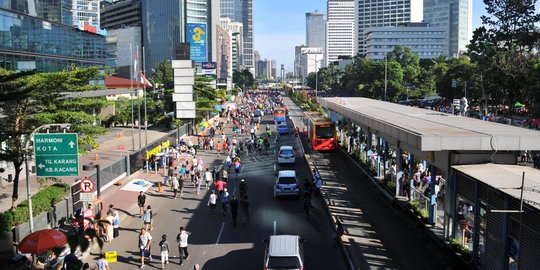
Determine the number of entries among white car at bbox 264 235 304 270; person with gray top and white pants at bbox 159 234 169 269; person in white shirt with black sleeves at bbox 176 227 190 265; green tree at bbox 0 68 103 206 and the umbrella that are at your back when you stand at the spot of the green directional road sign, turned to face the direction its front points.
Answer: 1

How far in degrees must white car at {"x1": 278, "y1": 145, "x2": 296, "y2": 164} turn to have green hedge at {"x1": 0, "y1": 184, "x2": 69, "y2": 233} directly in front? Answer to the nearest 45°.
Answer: approximately 135° to its left

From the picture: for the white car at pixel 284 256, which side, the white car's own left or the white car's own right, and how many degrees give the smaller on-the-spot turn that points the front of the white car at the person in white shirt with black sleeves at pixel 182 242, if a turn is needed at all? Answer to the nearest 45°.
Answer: approximately 45° to the white car's own left

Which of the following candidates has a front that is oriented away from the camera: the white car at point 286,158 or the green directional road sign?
the white car

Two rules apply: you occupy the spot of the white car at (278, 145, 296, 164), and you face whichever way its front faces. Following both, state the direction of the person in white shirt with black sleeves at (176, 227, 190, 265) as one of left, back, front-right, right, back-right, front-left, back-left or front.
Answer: back

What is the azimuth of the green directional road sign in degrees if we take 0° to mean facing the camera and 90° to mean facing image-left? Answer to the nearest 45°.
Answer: approximately 0°

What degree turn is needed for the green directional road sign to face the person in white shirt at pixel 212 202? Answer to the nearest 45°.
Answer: approximately 135° to its left

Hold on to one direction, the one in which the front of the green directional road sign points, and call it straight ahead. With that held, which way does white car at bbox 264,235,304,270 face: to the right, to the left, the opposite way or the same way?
the opposite way

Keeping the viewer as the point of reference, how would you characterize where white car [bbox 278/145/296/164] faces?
facing away from the viewer

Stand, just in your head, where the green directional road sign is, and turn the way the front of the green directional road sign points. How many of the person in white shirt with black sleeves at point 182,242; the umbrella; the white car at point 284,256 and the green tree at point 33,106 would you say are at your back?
1

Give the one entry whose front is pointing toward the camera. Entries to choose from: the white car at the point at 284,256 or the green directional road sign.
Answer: the green directional road sign

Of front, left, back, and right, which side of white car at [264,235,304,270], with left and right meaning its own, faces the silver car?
front

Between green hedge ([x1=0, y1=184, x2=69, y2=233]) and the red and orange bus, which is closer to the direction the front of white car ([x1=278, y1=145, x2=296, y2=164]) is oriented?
the red and orange bus

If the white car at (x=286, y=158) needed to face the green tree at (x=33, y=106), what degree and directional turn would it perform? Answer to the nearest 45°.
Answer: approximately 135° to its left

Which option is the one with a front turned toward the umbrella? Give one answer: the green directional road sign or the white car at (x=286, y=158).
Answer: the green directional road sign

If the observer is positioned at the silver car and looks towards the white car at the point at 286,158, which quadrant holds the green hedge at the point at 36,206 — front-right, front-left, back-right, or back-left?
back-left

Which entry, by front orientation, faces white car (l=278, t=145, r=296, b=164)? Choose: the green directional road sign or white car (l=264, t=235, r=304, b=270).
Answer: white car (l=264, t=235, r=304, b=270)

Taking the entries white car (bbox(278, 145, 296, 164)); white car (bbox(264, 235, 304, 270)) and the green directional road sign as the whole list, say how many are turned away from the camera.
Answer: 2

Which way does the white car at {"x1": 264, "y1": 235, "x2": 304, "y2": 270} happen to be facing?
away from the camera

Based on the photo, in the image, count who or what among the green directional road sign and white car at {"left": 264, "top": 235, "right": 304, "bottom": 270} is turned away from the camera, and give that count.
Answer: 1

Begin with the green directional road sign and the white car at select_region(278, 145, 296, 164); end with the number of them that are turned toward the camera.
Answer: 1
